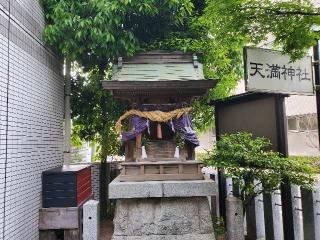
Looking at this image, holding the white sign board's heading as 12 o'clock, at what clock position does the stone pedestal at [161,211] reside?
The stone pedestal is roughly at 4 o'clock from the white sign board.

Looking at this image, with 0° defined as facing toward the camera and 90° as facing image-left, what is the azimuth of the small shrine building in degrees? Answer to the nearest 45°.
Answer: approximately 0°

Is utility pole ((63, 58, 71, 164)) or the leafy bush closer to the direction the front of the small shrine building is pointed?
the leafy bush

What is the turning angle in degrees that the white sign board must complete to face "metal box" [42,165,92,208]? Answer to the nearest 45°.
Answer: approximately 90° to its right

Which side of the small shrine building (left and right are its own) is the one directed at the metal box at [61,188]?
right

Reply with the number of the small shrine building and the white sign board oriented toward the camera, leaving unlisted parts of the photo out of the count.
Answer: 2

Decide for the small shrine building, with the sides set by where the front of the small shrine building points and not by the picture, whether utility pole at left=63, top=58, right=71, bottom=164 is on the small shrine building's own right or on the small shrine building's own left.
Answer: on the small shrine building's own right

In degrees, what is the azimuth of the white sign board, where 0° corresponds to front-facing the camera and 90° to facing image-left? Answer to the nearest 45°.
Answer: approximately 0°

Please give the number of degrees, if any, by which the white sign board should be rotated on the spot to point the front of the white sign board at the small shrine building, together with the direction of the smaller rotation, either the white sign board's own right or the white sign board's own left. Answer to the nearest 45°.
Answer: approximately 135° to the white sign board's own right
